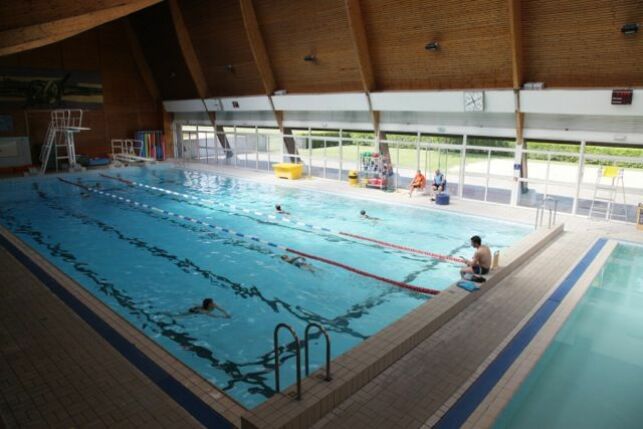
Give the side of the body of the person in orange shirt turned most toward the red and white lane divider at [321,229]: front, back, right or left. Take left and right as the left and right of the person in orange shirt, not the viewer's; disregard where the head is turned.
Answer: front

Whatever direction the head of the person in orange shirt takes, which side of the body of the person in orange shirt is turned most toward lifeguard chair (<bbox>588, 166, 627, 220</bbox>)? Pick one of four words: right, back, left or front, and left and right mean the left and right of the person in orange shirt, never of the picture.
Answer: left

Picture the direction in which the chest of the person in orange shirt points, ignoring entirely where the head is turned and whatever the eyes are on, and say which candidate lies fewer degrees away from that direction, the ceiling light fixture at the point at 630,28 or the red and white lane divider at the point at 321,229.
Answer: the red and white lane divider

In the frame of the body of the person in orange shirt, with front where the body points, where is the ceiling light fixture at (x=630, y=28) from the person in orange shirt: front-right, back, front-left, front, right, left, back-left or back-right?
left

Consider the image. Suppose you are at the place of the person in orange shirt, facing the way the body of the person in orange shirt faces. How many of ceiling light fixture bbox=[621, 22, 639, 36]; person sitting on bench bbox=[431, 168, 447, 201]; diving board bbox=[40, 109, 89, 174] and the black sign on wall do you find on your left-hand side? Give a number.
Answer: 3

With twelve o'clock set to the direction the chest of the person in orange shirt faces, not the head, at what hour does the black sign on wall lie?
The black sign on wall is roughly at 9 o'clock from the person in orange shirt.

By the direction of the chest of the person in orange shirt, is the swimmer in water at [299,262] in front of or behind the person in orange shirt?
in front

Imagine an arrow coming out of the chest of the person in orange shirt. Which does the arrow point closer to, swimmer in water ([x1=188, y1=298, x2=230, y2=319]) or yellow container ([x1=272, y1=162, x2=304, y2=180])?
the swimmer in water

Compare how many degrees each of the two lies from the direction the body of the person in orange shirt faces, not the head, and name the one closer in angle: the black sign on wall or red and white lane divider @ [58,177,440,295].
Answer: the red and white lane divider

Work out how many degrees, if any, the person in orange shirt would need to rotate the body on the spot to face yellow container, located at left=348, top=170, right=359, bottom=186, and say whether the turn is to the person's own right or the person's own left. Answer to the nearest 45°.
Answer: approximately 90° to the person's own right

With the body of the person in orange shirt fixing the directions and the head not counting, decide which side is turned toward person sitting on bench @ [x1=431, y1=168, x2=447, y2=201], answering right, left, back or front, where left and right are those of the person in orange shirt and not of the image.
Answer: left

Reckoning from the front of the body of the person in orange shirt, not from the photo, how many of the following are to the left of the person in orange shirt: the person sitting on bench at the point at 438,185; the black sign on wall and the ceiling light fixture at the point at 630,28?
3

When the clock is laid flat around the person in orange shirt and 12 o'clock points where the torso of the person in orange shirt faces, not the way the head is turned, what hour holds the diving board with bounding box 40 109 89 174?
The diving board is roughly at 2 o'clock from the person in orange shirt.
